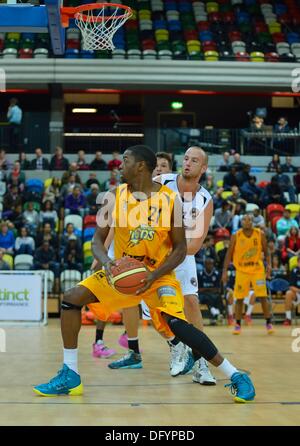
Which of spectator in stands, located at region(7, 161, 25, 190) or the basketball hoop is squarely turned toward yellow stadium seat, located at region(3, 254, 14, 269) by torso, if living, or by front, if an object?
the spectator in stands

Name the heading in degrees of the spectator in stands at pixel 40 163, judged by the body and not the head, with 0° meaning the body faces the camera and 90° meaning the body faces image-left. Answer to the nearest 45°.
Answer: approximately 0°

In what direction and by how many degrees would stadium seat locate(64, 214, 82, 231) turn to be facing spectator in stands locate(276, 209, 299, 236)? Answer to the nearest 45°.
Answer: approximately 90° to its left

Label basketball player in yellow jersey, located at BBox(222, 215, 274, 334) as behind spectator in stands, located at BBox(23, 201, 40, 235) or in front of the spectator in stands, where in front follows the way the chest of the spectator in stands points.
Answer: in front

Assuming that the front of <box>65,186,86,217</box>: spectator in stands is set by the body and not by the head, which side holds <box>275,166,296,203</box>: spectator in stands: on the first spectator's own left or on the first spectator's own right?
on the first spectator's own left

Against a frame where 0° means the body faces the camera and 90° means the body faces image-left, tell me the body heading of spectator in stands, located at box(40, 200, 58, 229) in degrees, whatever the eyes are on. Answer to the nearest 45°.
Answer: approximately 0°

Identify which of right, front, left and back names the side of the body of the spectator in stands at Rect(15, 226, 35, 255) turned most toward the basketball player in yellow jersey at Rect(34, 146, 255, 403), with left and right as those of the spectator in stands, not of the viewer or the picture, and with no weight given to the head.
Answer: front

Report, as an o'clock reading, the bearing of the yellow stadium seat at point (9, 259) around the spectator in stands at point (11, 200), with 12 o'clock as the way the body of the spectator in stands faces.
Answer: The yellow stadium seat is roughly at 12 o'clock from the spectator in stands.
